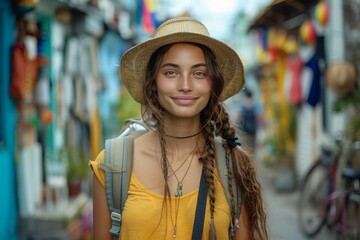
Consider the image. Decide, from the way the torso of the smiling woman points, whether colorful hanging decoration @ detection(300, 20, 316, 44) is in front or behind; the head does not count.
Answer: behind

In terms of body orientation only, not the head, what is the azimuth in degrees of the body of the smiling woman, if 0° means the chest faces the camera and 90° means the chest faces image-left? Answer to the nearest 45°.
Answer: approximately 0°

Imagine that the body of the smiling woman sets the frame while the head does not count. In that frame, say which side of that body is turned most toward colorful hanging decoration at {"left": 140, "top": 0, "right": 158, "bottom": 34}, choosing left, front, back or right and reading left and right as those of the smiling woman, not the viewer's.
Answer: back

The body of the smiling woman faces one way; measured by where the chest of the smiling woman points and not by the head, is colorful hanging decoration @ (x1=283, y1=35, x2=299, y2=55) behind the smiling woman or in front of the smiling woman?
behind
